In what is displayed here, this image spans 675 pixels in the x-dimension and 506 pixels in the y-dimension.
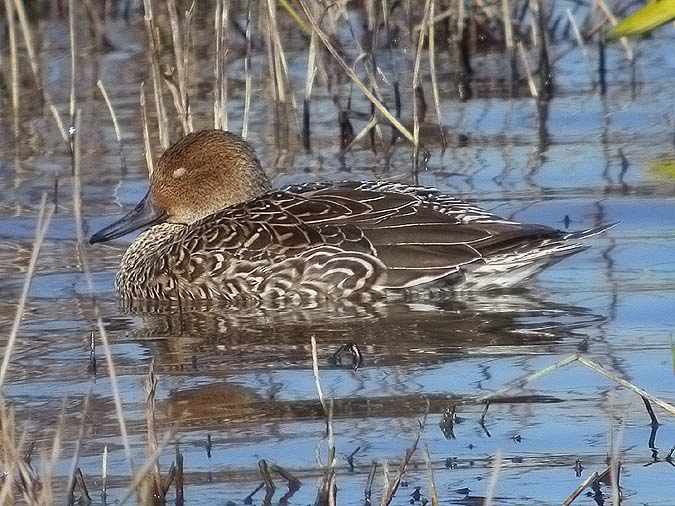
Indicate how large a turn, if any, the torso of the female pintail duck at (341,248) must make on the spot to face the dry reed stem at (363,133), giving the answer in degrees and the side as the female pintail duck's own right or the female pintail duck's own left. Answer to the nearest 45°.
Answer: approximately 90° to the female pintail duck's own right

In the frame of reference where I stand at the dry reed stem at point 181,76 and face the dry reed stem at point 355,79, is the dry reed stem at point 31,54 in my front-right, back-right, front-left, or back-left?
back-left

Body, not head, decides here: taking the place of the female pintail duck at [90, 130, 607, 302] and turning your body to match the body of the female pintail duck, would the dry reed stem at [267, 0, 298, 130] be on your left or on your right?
on your right

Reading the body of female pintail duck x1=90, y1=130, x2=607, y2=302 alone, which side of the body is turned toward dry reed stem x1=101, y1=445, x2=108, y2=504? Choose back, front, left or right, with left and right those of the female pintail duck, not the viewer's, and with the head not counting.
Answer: left

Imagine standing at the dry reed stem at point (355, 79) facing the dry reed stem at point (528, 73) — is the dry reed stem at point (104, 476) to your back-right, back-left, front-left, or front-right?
back-right

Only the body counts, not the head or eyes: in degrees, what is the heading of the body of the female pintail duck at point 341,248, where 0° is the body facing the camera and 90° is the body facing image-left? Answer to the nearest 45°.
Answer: approximately 90°

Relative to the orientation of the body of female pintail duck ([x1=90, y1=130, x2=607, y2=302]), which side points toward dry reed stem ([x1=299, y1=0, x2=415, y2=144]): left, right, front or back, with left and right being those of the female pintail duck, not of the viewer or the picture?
right

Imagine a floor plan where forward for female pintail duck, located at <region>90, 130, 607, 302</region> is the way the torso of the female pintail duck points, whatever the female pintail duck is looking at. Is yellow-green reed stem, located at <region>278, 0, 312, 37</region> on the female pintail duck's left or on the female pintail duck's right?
on the female pintail duck's right

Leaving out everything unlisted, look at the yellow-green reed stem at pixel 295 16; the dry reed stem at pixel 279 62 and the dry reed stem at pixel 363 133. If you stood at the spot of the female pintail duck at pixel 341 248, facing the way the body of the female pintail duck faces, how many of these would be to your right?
3

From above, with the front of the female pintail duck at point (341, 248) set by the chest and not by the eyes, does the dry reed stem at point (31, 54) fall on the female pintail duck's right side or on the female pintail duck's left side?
on the female pintail duck's right side

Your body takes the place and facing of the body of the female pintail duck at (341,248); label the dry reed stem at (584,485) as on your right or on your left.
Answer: on your left

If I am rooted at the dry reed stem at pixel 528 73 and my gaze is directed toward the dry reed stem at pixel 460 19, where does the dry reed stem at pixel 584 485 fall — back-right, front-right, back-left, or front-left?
back-left

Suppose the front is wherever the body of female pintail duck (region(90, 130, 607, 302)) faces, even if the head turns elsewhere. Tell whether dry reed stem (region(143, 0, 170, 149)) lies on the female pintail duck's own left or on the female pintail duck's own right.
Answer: on the female pintail duck's own right

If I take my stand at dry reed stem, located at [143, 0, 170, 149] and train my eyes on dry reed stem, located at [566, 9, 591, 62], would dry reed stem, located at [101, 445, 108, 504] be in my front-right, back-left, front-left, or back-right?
back-right
